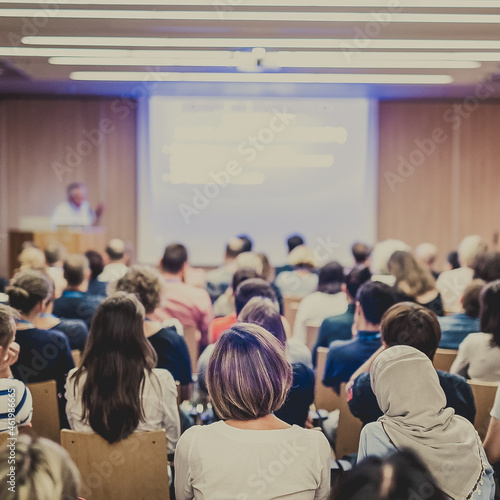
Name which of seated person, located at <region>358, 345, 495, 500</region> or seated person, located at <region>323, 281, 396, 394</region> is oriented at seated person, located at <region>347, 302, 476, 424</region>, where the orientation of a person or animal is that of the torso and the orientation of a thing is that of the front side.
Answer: seated person, located at <region>358, 345, 495, 500</region>

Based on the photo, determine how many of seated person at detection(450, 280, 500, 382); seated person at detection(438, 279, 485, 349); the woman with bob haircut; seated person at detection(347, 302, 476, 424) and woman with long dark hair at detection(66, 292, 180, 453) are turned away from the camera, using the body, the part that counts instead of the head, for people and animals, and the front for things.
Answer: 5

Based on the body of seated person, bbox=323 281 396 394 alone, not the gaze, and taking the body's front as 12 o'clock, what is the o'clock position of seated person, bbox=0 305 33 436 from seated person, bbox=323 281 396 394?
seated person, bbox=0 305 33 436 is roughly at 9 o'clock from seated person, bbox=323 281 396 394.

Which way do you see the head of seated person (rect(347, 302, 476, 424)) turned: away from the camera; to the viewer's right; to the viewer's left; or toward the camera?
away from the camera

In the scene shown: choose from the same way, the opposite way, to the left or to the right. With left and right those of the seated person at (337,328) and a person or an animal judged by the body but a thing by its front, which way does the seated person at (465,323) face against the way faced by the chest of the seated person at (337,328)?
the same way

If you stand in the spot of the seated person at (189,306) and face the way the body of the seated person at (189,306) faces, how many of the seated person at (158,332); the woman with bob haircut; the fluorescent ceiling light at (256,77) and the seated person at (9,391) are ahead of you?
1

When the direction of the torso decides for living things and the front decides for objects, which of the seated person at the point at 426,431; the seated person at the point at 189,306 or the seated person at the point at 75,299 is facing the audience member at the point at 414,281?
the seated person at the point at 426,431

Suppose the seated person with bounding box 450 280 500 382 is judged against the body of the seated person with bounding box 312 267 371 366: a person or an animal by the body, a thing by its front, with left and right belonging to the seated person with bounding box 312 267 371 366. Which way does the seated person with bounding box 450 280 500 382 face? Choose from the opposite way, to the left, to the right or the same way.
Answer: the same way

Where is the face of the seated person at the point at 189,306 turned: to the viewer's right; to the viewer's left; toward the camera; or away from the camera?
away from the camera

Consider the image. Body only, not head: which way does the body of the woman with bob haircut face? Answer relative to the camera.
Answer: away from the camera

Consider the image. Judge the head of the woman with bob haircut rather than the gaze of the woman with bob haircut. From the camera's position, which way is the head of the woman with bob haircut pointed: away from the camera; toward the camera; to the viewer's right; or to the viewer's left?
away from the camera

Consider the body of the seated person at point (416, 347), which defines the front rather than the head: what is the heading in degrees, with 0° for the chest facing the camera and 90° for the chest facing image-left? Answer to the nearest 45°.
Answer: approximately 180°

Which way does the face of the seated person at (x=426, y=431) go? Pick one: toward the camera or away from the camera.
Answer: away from the camera

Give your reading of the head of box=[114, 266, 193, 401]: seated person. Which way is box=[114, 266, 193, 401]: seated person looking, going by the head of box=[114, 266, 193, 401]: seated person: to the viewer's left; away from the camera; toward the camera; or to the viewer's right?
away from the camera

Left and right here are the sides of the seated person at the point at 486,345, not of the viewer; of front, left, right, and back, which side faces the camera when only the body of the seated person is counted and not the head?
back

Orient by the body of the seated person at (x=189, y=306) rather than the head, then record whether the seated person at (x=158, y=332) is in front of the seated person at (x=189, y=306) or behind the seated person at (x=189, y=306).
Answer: behind

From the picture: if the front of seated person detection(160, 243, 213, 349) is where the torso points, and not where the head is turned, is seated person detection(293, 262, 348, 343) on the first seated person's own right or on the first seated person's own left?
on the first seated person's own right

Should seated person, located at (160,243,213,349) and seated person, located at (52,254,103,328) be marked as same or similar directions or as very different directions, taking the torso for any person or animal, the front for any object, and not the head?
same or similar directions

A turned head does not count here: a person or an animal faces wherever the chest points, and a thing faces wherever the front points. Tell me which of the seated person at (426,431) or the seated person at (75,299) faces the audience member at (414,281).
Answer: the seated person at (426,431)

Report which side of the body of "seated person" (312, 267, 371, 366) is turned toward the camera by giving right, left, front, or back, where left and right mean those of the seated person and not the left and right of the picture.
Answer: back

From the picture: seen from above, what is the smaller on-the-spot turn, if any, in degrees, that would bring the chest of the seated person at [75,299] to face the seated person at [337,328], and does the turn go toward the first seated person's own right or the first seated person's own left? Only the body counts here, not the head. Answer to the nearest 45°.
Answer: approximately 135° to the first seated person's own right

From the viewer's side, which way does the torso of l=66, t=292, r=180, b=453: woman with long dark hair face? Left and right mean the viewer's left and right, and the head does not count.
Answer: facing away from the viewer

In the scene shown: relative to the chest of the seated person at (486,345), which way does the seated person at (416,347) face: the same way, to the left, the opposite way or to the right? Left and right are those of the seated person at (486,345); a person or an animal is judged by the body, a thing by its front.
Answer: the same way

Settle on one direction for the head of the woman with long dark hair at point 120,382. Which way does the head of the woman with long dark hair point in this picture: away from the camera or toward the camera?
away from the camera

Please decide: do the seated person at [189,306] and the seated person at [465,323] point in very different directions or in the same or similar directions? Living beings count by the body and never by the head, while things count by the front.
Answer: same or similar directions

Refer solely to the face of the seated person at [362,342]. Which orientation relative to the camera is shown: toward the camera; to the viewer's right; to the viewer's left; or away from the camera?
away from the camera

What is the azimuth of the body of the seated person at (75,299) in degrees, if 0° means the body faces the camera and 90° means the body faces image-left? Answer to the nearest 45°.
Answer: approximately 180°
